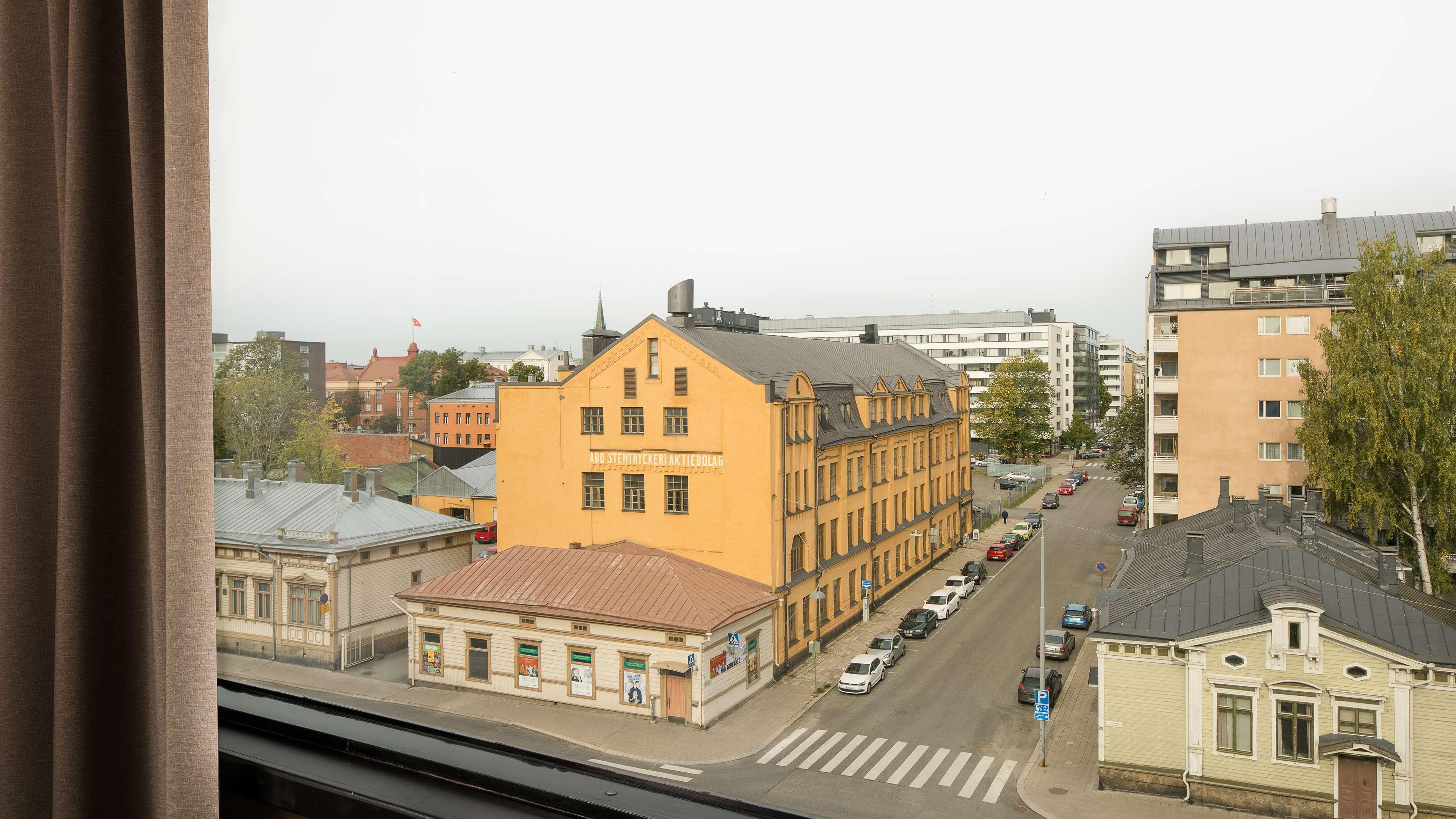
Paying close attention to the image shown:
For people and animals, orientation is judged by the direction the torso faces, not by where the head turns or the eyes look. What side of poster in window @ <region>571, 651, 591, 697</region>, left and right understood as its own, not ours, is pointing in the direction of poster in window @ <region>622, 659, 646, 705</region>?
left

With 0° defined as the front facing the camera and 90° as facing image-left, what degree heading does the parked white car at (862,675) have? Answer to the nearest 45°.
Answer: approximately 45°

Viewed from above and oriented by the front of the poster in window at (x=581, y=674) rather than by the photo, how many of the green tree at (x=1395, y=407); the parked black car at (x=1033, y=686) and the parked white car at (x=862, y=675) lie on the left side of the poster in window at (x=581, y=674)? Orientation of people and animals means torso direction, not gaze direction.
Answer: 3

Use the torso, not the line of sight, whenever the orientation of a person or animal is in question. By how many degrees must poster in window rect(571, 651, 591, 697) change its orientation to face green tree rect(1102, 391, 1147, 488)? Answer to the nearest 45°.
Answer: approximately 135° to its left

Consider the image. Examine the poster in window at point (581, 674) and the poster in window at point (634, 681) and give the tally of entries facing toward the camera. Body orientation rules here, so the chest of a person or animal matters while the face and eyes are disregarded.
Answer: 2

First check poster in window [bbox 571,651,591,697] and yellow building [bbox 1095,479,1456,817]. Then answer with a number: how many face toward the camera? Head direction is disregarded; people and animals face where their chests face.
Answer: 2

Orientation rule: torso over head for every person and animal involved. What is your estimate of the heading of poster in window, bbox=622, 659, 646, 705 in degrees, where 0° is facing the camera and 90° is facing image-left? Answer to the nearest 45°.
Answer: approximately 0°

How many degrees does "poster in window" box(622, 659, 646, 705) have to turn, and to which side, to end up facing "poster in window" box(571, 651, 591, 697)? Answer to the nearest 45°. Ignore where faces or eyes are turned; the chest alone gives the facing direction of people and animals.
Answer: approximately 90° to its right
